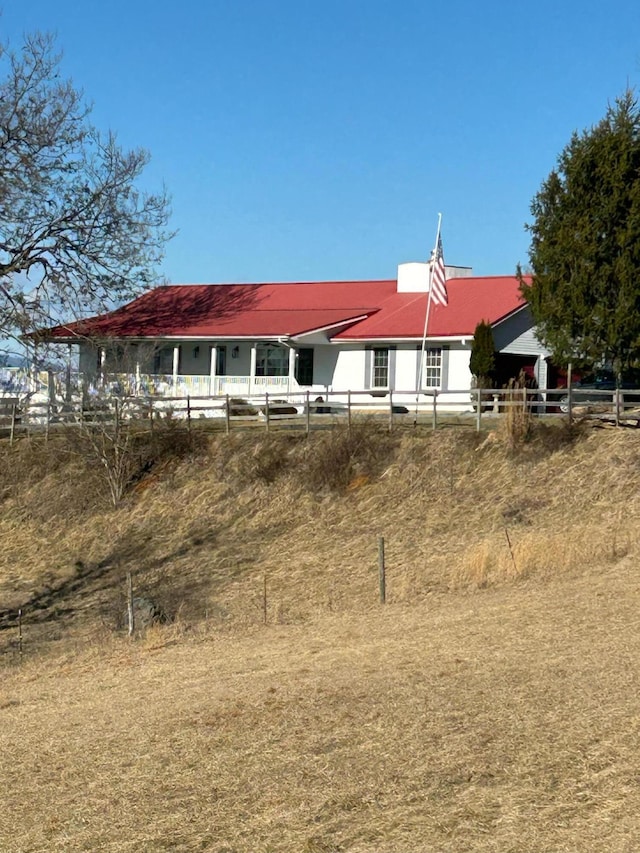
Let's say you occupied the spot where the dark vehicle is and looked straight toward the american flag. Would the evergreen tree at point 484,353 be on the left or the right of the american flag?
right

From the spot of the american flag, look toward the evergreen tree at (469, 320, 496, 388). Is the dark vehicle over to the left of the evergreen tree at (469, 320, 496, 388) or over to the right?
right

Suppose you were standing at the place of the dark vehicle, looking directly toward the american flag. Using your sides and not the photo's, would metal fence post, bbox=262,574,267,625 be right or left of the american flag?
left

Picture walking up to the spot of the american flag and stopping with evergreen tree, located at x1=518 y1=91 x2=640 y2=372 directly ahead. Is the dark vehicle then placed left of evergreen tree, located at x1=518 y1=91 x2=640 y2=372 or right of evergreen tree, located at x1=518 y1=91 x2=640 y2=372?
left
